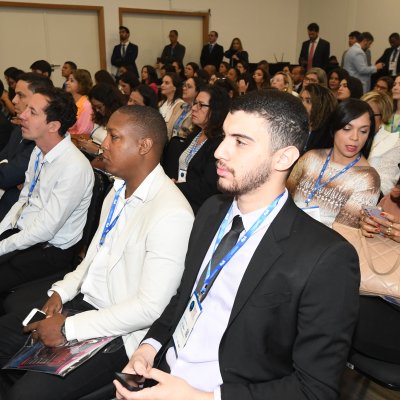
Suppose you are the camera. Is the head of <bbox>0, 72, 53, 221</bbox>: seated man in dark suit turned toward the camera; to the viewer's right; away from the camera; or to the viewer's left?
to the viewer's left

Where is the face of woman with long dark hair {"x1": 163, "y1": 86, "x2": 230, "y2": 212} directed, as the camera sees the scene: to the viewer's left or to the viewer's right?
to the viewer's left

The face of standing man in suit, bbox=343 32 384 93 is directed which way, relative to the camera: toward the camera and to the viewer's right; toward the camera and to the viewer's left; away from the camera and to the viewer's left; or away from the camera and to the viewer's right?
toward the camera and to the viewer's right

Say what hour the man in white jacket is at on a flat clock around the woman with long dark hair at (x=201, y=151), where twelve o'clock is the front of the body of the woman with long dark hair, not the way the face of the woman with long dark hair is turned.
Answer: The man in white jacket is roughly at 11 o'clock from the woman with long dark hair.

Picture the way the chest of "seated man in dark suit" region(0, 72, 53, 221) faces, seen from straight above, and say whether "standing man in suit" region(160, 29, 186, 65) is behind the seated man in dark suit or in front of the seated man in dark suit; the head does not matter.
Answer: behind

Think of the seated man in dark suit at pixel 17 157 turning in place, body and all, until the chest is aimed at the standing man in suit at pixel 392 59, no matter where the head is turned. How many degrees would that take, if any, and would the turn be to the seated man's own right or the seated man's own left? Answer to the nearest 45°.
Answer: approximately 180°

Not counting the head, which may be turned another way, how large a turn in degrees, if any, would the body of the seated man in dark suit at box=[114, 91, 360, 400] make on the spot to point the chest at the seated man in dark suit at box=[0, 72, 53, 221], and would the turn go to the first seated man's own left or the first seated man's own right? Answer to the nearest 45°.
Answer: approximately 90° to the first seated man's own right

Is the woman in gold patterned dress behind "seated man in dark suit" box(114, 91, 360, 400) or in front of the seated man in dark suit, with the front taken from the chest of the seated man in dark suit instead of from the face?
behind
